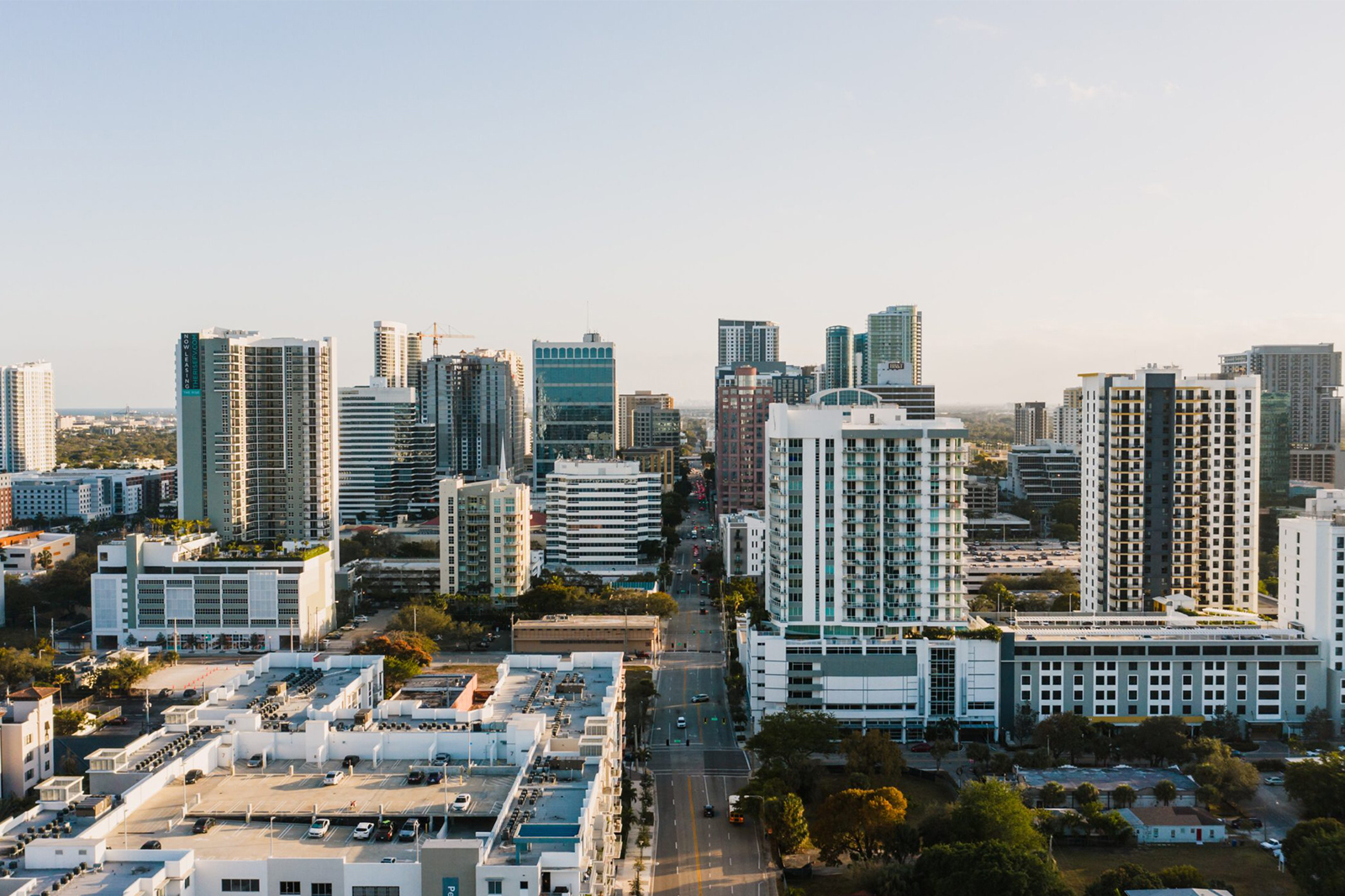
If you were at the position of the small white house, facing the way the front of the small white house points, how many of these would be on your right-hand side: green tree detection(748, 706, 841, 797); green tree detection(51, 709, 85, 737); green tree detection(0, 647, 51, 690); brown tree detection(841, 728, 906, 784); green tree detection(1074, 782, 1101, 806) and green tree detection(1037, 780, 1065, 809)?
6

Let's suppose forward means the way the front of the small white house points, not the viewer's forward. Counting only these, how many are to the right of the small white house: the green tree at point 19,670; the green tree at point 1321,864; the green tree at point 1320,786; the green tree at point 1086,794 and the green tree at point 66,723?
3

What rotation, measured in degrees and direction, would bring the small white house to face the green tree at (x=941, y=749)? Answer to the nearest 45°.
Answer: approximately 135° to its right

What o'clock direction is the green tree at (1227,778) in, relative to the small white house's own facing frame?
The green tree is roughly at 7 o'clock from the small white house.

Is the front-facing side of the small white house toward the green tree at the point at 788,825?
no

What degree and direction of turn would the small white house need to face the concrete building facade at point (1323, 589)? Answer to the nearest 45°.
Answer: approximately 180°

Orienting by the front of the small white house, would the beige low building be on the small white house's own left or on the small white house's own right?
on the small white house's own right

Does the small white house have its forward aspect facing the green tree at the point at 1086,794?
no

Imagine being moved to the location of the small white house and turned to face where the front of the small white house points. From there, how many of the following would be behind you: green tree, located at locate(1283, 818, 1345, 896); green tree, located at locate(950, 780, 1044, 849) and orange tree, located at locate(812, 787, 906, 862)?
0

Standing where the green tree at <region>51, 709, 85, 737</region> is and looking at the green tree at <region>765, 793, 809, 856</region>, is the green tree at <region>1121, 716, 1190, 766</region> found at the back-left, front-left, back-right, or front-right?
front-left

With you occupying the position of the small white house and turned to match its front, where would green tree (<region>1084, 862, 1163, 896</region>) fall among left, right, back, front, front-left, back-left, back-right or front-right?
front

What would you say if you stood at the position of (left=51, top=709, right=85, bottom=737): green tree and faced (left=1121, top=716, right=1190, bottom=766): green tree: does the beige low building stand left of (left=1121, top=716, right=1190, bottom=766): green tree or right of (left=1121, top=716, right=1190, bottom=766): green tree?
left

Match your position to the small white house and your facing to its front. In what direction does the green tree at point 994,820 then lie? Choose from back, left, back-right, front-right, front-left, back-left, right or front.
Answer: front-right

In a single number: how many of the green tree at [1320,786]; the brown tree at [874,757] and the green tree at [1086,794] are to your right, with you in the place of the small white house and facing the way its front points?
2

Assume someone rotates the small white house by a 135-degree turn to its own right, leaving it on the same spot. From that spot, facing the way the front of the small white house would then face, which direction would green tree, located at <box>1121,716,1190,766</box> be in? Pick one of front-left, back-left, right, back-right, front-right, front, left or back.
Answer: front-right

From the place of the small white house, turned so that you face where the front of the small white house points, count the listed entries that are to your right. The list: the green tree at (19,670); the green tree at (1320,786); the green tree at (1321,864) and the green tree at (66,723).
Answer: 2

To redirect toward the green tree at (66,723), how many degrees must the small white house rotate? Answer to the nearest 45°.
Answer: approximately 90° to its right

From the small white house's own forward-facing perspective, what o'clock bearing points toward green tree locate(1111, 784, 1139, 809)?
The green tree is roughly at 4 o'clock from the small white house.

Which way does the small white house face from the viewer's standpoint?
toward the camera

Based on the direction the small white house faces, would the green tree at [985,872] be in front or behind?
in front

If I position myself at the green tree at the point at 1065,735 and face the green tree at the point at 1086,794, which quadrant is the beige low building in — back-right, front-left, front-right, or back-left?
back-right
